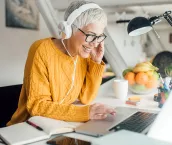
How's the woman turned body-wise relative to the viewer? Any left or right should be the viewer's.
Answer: facing the viewer and to the right of the viewer

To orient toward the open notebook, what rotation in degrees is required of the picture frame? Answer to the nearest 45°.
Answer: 0° — it already faces it

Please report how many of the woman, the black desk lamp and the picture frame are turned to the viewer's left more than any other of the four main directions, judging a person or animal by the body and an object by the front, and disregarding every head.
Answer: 1

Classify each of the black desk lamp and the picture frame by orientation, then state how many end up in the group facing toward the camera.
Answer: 1

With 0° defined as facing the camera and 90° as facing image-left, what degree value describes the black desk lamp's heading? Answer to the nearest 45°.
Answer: approximately 90°

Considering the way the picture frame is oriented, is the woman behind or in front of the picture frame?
in front

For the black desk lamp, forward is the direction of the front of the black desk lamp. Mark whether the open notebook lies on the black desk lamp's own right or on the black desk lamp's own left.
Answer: on the black desk lamp's own left

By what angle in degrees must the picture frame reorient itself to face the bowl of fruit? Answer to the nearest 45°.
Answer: approximately 45° to its left

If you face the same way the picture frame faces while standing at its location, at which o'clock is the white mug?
The white mug is roughly at 11 o'clock from the picture frame.

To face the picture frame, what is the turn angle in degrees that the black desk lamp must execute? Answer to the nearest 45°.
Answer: approximately 45° to its right
